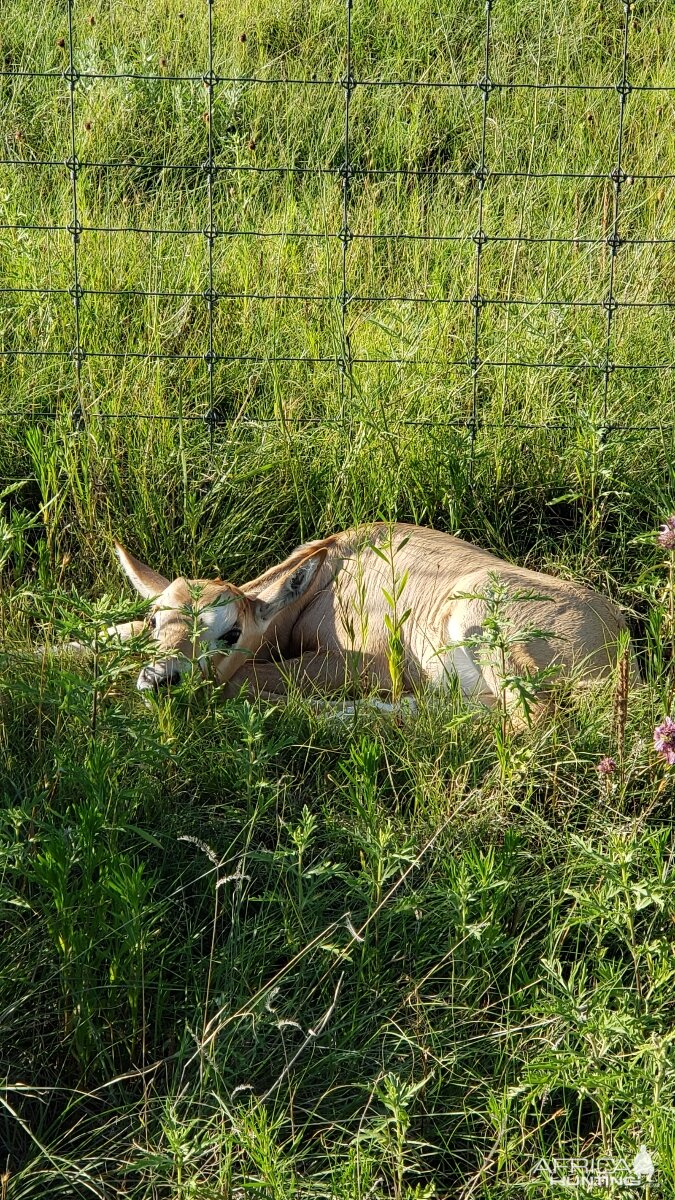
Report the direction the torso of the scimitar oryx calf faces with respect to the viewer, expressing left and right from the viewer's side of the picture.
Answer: facing to the left of the viewer

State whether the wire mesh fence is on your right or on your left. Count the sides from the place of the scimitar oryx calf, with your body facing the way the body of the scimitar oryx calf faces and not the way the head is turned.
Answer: on your right
